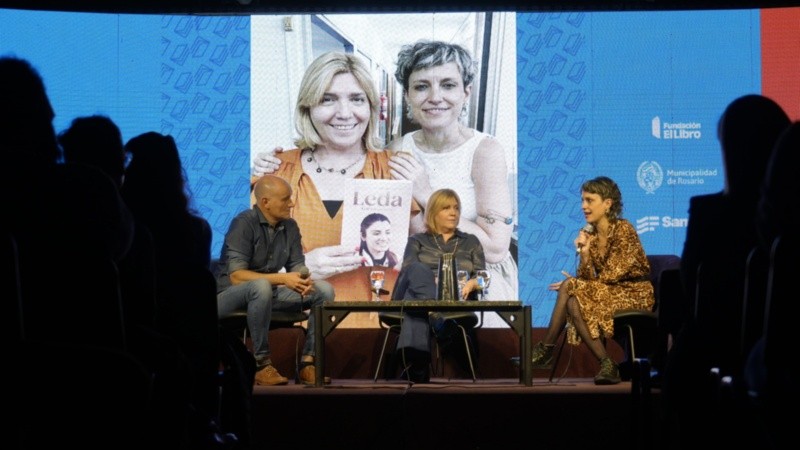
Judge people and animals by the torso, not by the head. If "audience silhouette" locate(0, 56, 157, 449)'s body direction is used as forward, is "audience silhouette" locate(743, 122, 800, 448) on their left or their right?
on their right

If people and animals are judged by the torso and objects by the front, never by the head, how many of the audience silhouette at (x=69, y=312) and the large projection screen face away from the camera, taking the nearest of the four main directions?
1

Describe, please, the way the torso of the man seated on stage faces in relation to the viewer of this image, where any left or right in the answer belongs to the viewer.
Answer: facing the viewer and to the right of the viewer

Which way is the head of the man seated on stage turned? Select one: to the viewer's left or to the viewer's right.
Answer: to the viewer's right

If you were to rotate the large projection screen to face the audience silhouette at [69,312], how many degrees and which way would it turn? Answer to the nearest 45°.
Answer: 0° — it already faces them

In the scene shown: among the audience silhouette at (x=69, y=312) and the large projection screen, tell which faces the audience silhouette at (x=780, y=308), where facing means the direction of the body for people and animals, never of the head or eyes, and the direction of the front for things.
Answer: the large projection screen

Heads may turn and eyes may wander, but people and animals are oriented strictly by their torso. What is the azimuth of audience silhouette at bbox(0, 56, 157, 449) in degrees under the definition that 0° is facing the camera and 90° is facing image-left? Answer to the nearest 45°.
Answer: approximately 180°

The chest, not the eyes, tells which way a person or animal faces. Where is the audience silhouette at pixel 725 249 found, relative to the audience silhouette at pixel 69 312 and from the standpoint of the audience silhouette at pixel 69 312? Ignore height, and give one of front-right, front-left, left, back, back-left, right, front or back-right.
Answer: right

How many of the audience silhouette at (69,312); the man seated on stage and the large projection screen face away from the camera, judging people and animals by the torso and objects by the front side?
1

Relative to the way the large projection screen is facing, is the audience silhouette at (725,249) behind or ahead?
ahead

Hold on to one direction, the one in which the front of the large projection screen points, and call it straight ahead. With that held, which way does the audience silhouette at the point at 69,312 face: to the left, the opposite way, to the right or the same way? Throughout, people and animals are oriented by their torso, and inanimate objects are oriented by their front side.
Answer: the opposite way

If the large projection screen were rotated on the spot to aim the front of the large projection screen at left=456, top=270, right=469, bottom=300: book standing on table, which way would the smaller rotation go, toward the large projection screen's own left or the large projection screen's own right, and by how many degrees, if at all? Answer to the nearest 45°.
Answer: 0° — it already faces it
